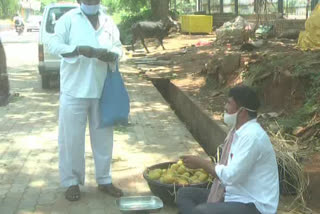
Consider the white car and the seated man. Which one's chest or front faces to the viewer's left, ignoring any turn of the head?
the seated man

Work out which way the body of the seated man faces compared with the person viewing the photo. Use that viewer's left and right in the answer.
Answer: facing to the left of the viewer

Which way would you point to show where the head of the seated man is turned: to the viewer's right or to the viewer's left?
to the viewer's left

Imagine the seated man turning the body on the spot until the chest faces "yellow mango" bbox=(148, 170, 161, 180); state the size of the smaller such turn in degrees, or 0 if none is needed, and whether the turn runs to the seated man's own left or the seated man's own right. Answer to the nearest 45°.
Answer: approximately 45° to the seated man's own right

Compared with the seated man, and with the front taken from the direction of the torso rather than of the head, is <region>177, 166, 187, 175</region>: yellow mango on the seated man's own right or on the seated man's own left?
on the seated man's own right

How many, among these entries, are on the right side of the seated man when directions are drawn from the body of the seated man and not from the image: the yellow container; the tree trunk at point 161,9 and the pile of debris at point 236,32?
3

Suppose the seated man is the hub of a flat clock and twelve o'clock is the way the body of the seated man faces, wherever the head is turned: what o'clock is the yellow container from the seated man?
The yellow container is roughly at 3 o'clock from the seated man.

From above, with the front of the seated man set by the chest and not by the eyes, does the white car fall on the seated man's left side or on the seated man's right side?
on the seated man's right side

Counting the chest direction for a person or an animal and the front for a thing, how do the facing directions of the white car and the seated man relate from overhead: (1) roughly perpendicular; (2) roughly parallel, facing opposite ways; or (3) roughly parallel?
roughly perpendicular
